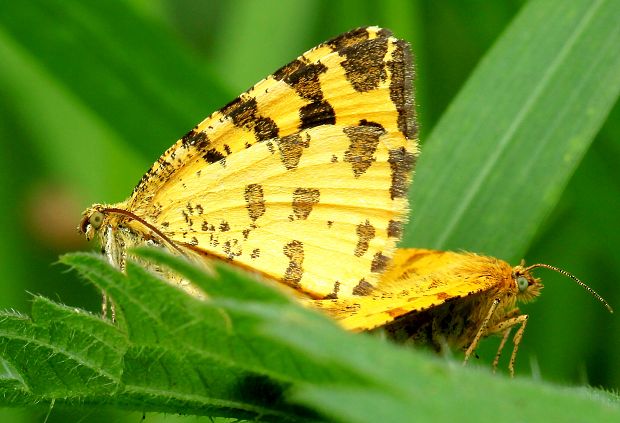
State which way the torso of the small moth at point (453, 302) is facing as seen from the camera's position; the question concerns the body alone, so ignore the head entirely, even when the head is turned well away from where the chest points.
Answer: to the viewer's right
